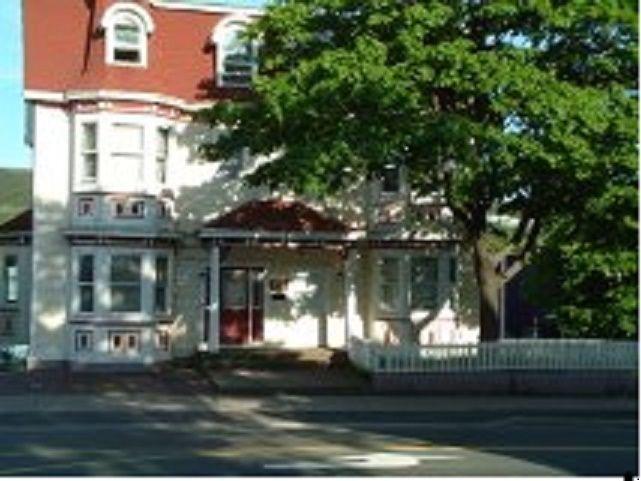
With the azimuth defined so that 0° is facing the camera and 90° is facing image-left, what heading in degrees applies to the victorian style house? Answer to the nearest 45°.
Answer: approximately 0°

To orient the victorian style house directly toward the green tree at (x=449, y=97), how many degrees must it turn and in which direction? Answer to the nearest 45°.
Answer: approximately 45° to its left

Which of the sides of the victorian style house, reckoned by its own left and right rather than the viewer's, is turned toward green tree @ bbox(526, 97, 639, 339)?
left

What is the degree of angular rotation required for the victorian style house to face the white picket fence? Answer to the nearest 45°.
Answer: approximately 45° to its left
